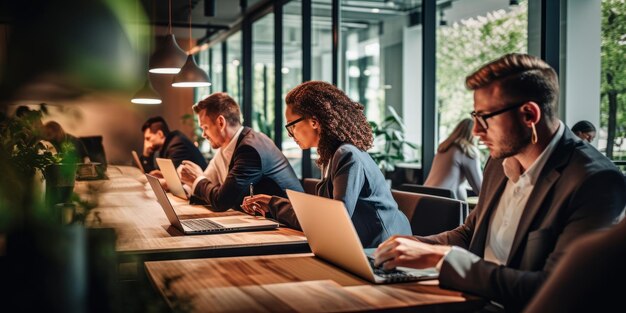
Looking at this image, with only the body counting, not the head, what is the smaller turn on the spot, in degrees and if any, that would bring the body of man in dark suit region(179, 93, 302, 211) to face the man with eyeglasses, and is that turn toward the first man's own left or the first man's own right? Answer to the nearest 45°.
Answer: approximately 90° to the first man's own left

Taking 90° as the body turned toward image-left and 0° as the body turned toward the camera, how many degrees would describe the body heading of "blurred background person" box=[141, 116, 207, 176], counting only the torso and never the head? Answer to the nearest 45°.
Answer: approximately 90°

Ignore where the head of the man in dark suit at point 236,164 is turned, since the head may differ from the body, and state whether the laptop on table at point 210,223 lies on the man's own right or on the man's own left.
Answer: on the man's own left

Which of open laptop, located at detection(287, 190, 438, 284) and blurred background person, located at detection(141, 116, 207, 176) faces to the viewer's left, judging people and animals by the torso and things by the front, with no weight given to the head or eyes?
the blurred background person

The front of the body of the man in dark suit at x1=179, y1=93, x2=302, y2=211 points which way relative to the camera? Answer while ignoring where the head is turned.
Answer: to the viewer's left

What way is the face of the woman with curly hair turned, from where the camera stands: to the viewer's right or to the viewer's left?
to the viewer's left

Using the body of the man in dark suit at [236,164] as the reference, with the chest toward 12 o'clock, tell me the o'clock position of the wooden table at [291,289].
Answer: The wooden table is roughly at 9 o'clock from the man in dark suit.

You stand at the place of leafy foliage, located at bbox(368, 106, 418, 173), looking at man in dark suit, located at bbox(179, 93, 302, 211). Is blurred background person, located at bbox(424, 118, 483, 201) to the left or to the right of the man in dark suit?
left

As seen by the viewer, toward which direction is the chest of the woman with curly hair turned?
to the viewer's left

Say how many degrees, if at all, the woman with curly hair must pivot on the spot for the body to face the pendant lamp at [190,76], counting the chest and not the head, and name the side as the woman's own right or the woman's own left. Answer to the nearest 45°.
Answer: approximately 45° to the woman's own right

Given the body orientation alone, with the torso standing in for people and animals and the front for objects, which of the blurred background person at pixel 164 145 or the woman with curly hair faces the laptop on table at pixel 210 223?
the woman with curly hair

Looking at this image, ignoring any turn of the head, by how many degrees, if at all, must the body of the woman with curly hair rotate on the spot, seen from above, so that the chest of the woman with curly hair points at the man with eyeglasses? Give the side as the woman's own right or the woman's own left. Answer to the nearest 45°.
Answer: approximately 90° to the woman's own left

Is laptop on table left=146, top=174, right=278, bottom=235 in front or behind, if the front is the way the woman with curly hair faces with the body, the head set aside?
in front
